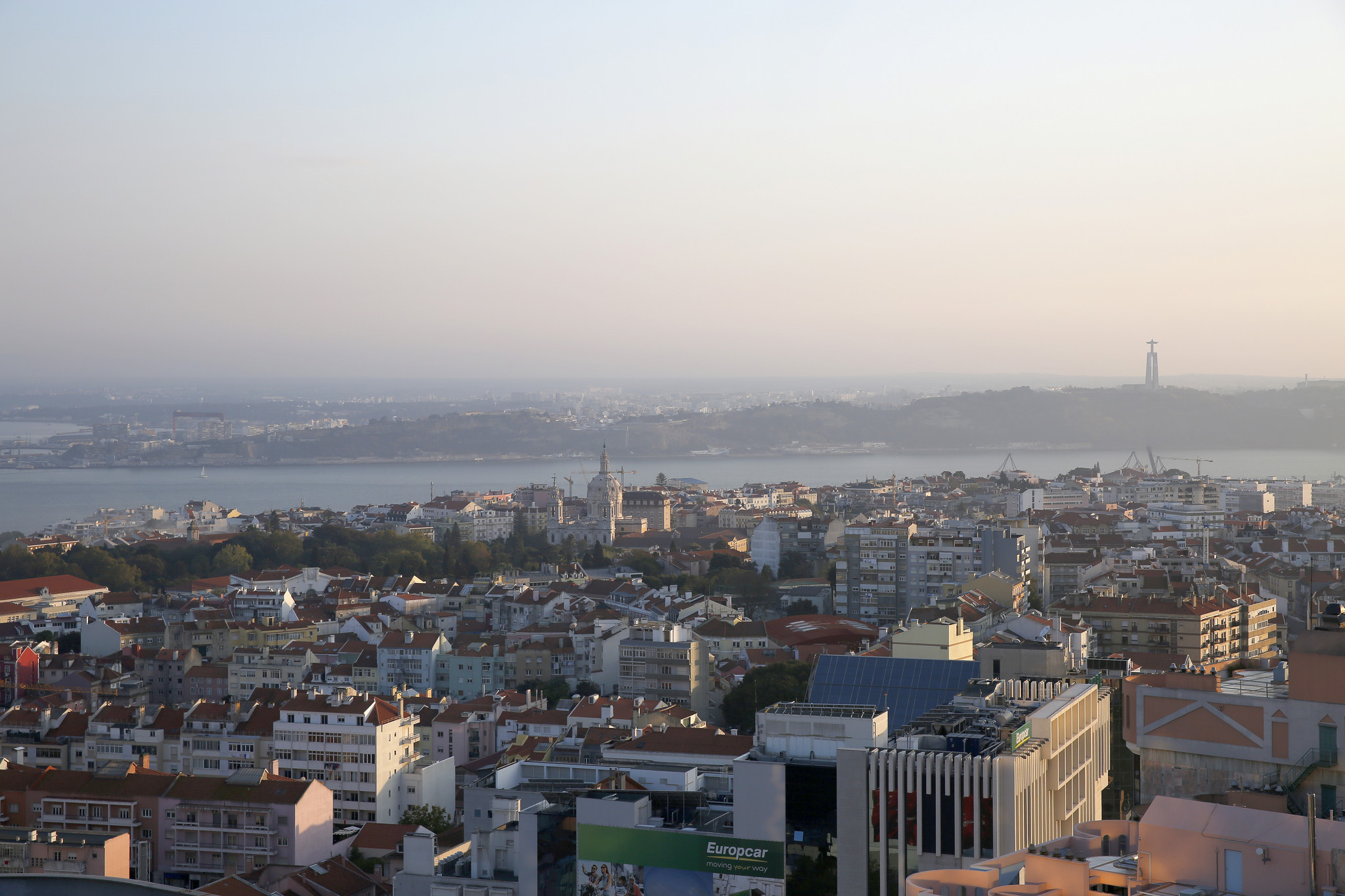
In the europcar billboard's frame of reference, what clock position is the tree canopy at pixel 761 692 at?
The tree canopy is roughly at 6 o'clock from the europcar billboard.

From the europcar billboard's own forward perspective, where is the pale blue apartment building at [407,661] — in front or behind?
behind

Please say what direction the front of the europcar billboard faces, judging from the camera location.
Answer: facing the viewer

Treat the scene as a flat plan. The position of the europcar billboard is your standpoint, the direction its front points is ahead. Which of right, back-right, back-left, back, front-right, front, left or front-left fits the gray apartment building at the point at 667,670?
back

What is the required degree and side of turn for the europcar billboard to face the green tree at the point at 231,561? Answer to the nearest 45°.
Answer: approximately 180°

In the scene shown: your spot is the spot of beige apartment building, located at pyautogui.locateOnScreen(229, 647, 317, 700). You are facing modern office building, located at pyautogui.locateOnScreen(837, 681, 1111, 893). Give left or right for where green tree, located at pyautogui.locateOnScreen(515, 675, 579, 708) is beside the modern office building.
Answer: left

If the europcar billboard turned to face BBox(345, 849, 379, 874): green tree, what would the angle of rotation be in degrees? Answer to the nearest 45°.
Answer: approximately 135° to its right

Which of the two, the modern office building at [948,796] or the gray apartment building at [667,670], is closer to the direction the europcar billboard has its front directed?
the modern office building

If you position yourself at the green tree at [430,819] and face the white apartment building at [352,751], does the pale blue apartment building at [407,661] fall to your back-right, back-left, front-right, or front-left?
front-right

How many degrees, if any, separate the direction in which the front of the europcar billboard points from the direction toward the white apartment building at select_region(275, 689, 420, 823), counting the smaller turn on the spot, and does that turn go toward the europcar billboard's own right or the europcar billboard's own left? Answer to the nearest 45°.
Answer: approximately 135° to the europcar billboard's own right

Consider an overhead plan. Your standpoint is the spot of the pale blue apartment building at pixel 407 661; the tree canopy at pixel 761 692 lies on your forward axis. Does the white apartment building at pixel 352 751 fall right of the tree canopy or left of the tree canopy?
right

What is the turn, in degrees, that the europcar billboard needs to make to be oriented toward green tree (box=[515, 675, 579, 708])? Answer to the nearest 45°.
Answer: approximately 180°
